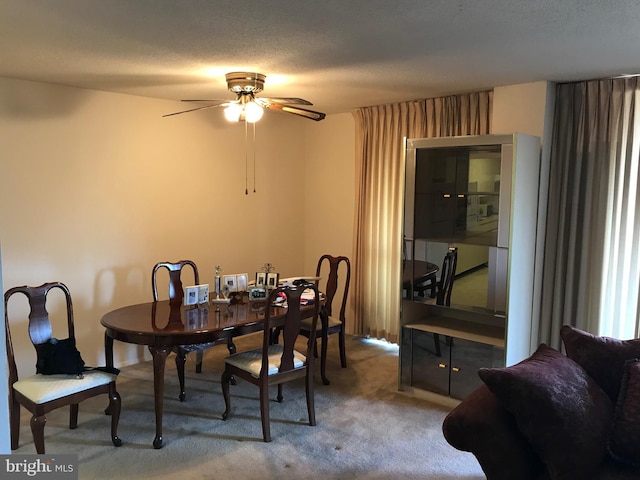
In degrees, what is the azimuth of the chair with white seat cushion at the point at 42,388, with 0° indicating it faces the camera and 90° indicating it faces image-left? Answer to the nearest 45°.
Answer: approximately 315°

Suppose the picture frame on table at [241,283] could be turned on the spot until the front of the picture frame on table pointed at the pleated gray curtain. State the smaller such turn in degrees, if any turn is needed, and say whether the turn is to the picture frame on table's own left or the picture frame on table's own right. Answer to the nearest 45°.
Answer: approximately 90° to the picture frame on table's own left

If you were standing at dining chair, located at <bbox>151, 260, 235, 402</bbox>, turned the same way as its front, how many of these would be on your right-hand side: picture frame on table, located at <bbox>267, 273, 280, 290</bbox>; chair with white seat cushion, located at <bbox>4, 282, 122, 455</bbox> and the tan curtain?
1

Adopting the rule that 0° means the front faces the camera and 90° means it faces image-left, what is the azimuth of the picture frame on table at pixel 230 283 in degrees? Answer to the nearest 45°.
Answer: approximately 0°

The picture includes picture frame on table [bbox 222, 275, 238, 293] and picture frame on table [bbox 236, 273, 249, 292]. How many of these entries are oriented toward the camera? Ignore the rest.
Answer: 2

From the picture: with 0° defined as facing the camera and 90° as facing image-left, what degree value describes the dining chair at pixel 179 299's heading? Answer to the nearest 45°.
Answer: approximately 315°
